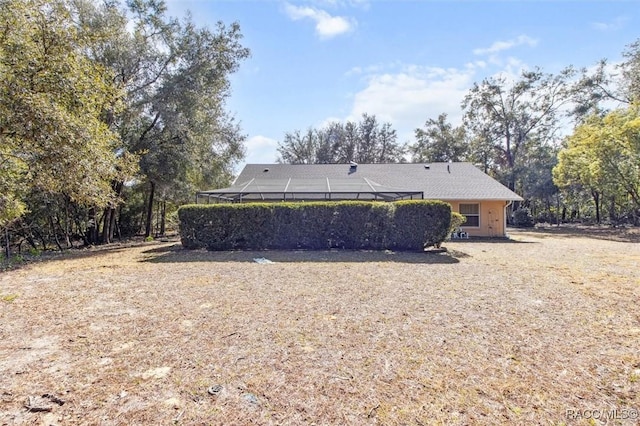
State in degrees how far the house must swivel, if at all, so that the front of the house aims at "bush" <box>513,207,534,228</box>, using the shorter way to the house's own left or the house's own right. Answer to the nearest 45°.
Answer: approximately 45° to the house's own right

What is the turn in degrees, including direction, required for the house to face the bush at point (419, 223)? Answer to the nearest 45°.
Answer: approximately 180°

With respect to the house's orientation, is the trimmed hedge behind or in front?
behind

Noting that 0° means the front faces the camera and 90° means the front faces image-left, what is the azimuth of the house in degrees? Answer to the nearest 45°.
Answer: approximately 180°
